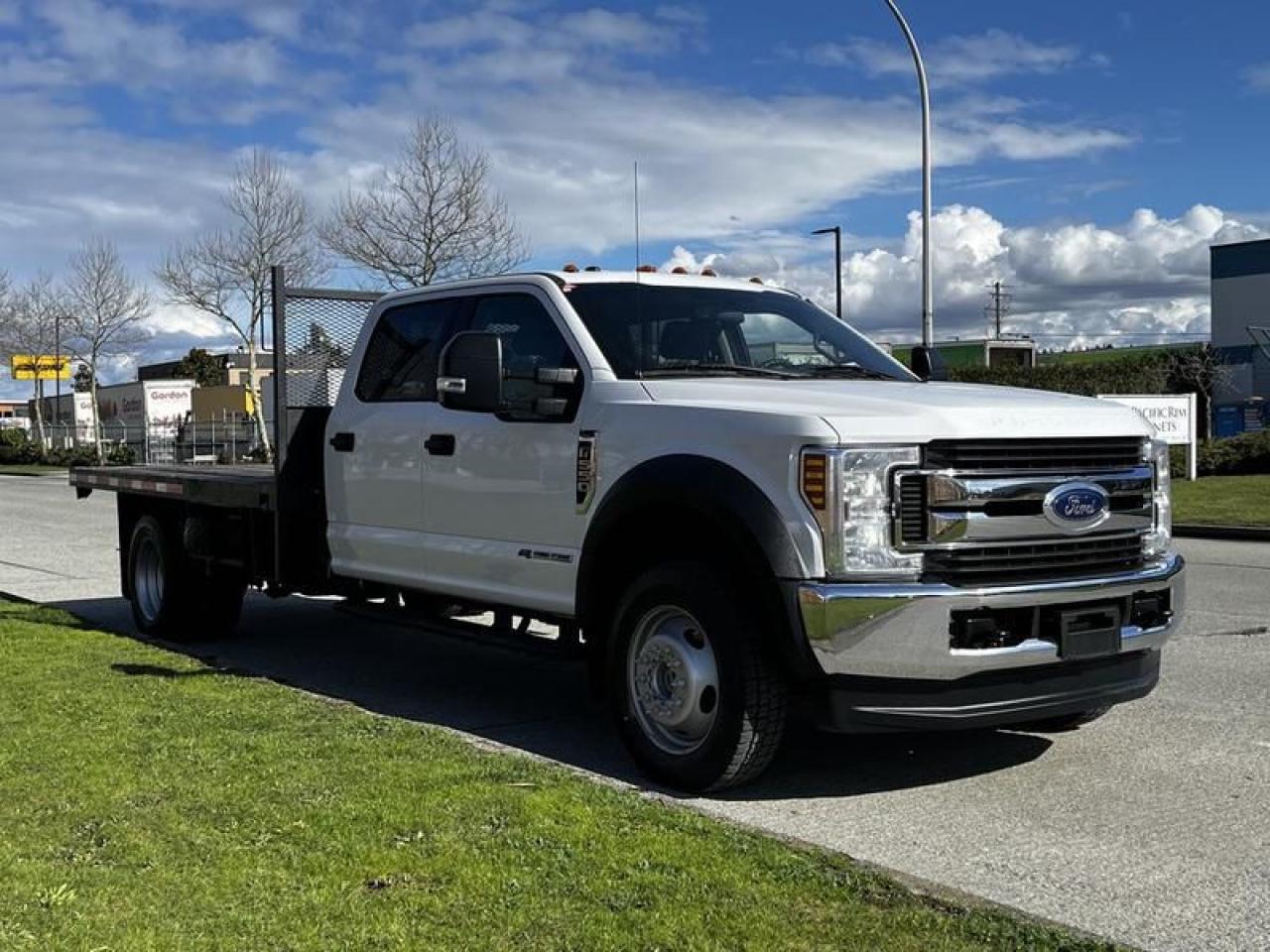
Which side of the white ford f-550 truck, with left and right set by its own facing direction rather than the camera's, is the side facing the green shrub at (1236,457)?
left

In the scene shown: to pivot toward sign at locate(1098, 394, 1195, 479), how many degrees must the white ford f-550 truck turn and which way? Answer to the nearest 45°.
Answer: approximately 90° to its left

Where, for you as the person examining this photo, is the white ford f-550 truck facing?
facing the viewer and to the right of the viewer

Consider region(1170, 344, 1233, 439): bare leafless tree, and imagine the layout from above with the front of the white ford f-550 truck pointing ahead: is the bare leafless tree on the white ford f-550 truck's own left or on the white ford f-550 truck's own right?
on the white ford f-550 truck's own left
